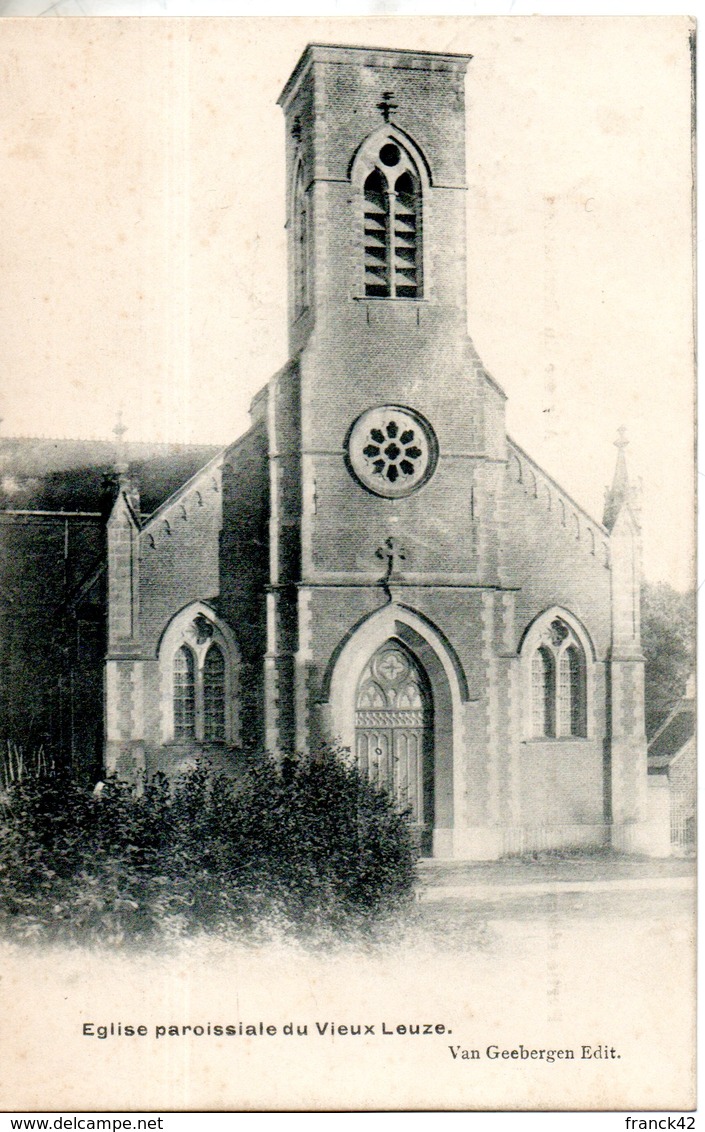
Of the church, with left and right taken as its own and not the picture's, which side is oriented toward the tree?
left

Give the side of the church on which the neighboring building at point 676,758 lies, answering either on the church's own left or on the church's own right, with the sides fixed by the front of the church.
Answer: on the church's own left

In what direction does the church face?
toward the camera

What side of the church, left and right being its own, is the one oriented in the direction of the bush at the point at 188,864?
front
